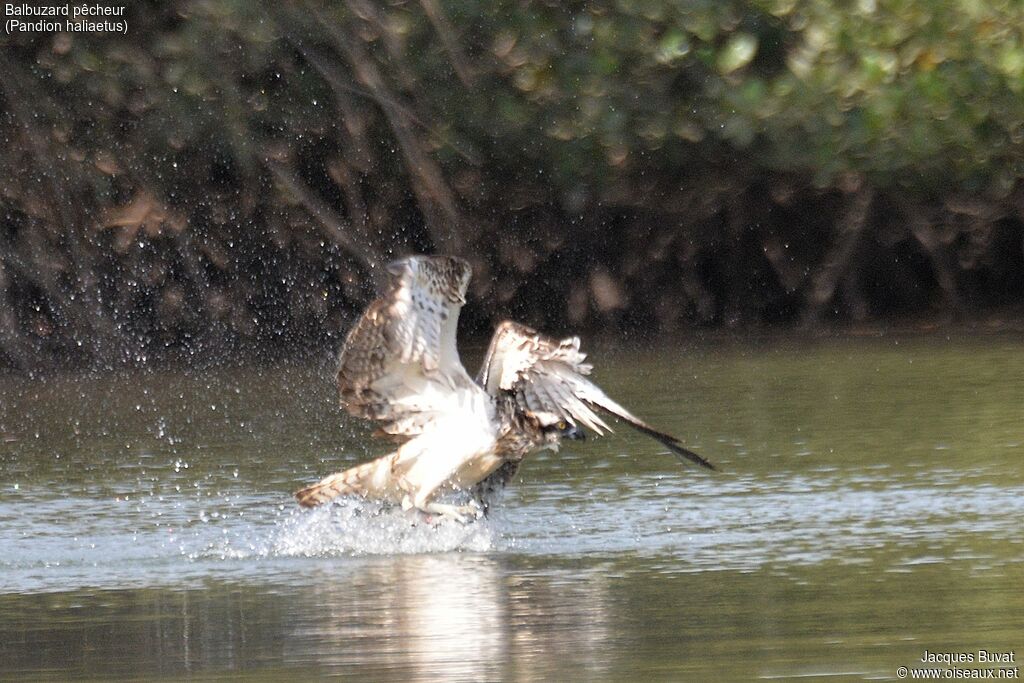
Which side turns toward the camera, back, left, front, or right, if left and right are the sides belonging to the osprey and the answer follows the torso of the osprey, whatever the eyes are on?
right
